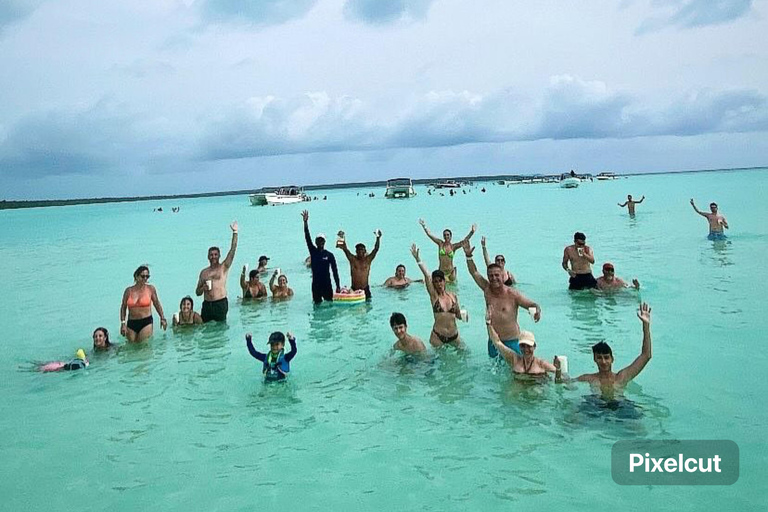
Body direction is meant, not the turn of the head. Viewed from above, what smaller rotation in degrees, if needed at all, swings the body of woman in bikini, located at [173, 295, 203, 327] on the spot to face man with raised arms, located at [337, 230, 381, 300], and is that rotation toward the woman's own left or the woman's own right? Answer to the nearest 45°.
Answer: approximately 90° to the woman's own left

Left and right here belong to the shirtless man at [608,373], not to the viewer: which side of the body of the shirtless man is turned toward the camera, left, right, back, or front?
front

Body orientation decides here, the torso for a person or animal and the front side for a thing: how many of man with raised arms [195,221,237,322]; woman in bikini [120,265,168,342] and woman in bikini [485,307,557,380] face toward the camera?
3

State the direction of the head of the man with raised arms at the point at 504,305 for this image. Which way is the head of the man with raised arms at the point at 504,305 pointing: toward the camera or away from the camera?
toward the camera

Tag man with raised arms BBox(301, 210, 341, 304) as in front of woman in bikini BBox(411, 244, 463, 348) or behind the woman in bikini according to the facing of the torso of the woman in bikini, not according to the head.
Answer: behind

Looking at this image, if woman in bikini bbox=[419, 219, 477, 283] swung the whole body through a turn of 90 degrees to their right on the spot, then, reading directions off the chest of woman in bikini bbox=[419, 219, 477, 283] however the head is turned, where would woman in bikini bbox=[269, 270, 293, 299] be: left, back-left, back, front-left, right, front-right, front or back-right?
front

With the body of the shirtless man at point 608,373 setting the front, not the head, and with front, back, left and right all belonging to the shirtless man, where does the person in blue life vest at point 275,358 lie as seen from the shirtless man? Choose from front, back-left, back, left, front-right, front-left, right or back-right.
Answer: right

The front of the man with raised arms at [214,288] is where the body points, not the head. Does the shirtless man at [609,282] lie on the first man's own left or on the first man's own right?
on the first man's own left

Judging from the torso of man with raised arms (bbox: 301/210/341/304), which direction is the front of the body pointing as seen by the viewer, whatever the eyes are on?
toward the camera

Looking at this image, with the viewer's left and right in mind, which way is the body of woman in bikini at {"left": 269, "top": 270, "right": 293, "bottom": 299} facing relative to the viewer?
facing the viewer

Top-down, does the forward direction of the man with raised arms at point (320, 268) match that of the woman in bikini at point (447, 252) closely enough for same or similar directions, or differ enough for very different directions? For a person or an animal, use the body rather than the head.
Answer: same or similar directions

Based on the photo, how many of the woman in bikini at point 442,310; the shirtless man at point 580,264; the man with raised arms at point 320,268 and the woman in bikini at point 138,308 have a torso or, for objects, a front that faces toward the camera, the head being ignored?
4

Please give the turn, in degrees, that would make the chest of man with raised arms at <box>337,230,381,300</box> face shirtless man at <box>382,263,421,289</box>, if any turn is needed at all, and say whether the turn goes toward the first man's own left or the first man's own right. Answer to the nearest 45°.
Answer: approximately 135° to the first man's own left

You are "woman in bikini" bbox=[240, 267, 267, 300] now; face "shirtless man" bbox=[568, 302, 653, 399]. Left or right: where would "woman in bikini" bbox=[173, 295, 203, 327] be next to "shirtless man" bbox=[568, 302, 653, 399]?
right

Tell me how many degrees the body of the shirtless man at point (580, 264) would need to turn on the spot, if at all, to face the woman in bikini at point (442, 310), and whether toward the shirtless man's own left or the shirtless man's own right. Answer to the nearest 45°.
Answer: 0° — they already face them
